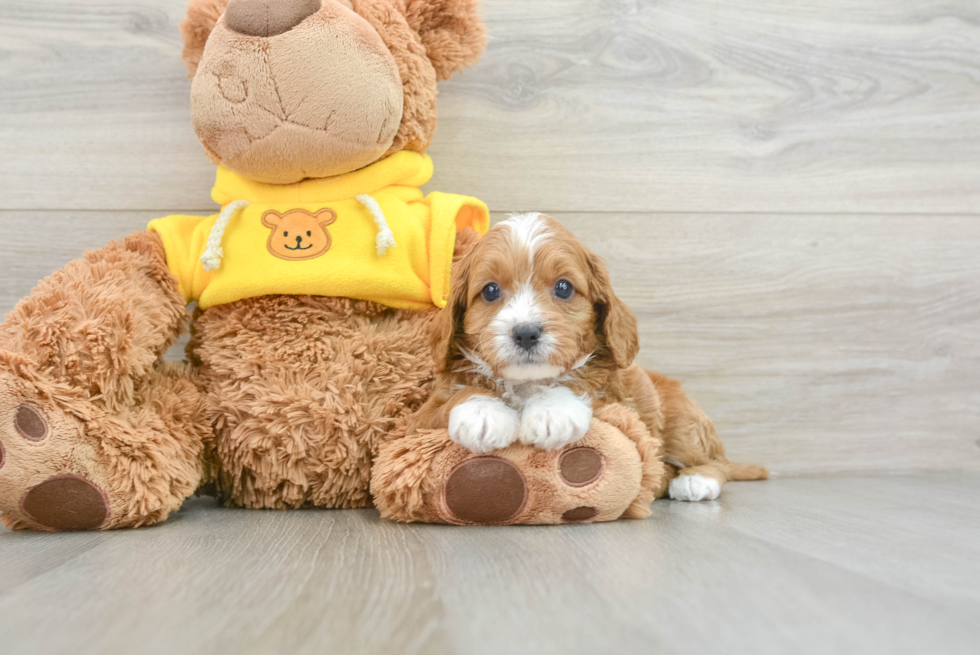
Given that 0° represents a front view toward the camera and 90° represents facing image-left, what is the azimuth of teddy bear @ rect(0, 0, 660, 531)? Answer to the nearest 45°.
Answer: approximately 0°

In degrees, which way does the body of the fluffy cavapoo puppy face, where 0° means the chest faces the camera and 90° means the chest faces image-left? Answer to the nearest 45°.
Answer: approximately 45°
